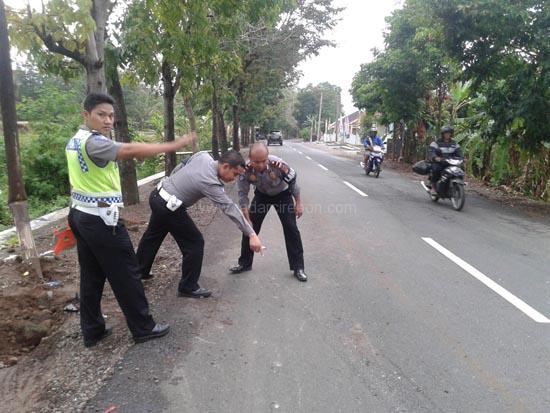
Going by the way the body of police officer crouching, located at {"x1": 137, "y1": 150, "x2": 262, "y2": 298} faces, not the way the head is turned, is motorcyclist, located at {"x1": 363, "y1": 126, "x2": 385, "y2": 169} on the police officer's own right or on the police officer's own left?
on the police officer's own left

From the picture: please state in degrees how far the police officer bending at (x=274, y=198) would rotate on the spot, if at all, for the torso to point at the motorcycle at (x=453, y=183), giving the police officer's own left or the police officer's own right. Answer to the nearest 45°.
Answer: approximately 135° to the police officer's own left

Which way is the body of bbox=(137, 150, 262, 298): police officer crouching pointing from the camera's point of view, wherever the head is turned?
to the viewer's right

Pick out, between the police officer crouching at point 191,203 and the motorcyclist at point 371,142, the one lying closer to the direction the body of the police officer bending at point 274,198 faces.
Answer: the police officer crouching

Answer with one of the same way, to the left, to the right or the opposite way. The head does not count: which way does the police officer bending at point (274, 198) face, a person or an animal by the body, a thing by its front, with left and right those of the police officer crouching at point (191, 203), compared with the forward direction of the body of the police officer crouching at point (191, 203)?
to the right

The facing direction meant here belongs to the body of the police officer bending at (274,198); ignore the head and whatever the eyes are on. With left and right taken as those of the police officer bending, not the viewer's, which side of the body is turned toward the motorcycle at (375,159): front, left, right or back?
back

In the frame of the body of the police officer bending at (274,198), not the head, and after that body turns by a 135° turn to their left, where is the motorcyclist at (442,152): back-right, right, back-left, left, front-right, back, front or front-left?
front

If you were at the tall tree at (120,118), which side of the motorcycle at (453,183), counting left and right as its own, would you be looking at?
right

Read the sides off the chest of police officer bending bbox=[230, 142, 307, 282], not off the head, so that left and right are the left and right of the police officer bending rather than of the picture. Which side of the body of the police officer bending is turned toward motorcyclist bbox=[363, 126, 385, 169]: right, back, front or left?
back

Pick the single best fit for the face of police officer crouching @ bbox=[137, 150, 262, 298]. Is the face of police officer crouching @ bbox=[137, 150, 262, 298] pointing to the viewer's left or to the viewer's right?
to the viewer's right

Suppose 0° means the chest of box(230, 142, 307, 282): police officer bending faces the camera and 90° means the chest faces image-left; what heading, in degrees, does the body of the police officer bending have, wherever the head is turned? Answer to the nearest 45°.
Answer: approximately 0°

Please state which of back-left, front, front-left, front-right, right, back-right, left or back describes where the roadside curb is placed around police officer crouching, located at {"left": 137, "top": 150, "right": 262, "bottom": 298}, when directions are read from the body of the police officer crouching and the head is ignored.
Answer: back-left

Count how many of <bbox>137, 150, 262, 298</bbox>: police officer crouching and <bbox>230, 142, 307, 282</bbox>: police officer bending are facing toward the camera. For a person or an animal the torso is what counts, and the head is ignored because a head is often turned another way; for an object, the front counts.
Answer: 1

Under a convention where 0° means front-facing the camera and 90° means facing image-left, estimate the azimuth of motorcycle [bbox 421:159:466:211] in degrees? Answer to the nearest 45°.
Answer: approximately 315°
